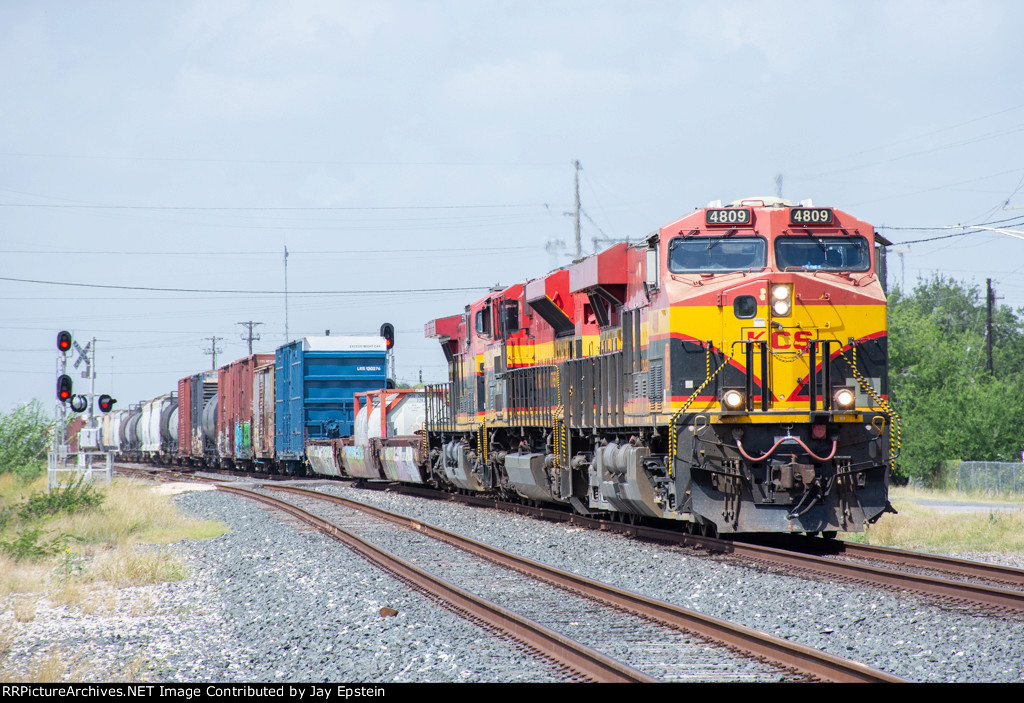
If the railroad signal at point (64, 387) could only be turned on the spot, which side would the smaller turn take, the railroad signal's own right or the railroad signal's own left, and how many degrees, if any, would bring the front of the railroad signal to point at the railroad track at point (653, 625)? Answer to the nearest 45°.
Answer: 0° — it already faces it

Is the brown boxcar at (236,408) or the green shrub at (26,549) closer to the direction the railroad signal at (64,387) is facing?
the green shrub

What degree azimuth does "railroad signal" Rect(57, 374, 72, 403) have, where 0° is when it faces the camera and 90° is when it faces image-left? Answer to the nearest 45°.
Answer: approximately 0°

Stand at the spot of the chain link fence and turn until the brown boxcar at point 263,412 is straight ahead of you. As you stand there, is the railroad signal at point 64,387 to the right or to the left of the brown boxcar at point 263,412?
left

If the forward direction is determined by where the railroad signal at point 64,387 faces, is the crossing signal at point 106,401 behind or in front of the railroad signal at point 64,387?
behind

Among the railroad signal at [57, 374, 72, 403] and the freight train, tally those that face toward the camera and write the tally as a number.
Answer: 2

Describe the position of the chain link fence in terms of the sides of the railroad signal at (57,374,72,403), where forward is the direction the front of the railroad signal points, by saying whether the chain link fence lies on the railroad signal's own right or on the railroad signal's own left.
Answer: on the railroad signal's own left

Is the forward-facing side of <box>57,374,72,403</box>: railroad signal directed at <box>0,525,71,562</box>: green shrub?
yes

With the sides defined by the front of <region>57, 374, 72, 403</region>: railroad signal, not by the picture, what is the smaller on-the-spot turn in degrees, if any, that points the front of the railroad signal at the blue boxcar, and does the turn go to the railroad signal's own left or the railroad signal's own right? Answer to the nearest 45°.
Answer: approximately 135° to the railroad signal's own left

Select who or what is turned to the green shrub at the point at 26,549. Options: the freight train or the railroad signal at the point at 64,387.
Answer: the railroad signal

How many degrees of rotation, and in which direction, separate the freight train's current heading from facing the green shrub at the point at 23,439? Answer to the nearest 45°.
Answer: approximately 135° to its right
